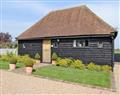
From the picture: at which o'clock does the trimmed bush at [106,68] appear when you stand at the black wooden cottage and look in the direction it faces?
The trimmed bush is roughly at 9 o'clock from the black wooden cottage.

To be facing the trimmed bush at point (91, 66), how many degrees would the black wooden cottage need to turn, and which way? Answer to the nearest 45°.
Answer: approximately 90° to its left

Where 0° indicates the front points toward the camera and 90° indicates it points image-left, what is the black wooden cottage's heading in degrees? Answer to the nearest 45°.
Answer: approximately 45°
